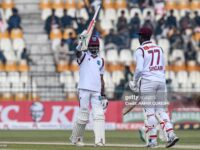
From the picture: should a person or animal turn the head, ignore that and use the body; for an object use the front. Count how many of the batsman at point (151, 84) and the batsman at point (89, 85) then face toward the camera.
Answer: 1

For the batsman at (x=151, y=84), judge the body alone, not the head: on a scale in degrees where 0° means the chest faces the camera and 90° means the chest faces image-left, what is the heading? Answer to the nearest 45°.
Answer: approximately 135°

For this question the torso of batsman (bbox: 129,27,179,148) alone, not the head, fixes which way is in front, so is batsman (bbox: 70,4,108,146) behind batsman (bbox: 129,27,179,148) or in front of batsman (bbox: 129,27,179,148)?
in front

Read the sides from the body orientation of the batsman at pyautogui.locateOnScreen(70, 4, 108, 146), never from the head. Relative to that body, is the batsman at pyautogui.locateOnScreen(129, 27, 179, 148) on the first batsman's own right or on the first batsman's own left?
on the first batsman's own left

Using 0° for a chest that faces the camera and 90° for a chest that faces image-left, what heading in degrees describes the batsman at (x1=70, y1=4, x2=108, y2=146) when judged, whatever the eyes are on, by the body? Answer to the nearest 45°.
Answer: approximately 0°
